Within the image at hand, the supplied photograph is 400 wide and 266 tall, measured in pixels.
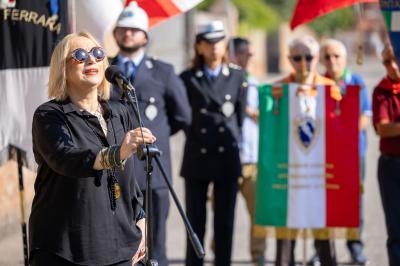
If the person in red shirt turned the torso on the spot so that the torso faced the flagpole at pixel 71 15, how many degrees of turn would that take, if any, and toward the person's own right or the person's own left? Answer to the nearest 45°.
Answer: approximately 45° to the person's own right

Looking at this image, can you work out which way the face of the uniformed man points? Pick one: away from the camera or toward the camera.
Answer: toward the camera

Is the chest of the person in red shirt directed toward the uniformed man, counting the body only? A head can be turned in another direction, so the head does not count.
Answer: no

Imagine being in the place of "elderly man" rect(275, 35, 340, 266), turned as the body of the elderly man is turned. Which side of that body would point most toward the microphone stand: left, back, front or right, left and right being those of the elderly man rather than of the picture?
front

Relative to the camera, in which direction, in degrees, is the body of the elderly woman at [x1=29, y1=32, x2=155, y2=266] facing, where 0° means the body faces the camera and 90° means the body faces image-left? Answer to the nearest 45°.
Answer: approximately 315°

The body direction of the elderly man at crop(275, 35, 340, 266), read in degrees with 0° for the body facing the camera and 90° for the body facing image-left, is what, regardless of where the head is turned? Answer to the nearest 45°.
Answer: approximately 0°

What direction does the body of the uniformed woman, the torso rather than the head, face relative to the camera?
toward the camera

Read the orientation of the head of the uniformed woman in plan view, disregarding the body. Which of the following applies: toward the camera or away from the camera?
toward the camera

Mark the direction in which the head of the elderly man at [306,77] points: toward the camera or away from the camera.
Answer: toward the camera
